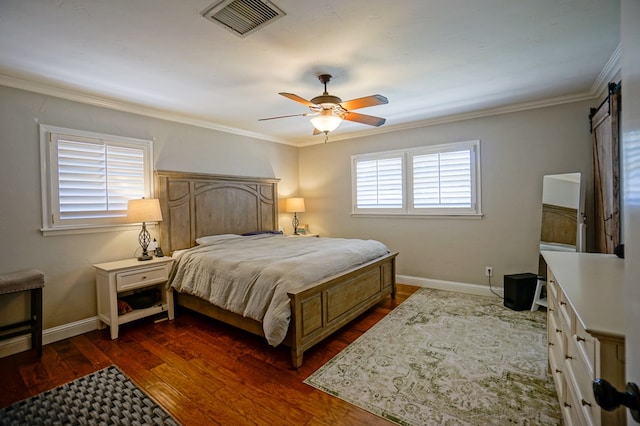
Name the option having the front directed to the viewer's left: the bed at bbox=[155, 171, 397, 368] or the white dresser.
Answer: the white dresser

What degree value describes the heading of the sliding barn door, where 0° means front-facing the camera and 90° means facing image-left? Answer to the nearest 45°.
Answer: approximately 90°

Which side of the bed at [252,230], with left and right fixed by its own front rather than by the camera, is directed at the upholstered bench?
right

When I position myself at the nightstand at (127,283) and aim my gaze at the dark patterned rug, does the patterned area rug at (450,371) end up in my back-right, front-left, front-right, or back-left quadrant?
front-left

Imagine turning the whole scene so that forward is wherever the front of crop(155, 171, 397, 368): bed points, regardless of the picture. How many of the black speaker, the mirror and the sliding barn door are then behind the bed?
0

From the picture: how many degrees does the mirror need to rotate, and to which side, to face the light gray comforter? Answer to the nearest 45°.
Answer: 0° — it already faces it

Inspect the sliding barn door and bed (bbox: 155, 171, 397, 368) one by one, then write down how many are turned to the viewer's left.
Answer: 1

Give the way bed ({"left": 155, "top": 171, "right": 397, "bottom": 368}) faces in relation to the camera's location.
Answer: facing the viewer and to the right of the viewer

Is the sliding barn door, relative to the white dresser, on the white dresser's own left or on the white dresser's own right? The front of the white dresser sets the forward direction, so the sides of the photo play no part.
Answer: on the white dresser's own right

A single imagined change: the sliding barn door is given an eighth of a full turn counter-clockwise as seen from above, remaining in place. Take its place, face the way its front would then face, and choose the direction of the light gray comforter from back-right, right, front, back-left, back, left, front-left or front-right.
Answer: front

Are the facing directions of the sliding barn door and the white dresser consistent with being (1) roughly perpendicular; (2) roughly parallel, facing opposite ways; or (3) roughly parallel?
roughly parallel

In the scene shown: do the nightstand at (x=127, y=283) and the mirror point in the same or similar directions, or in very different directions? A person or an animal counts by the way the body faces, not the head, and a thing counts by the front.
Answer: very different directions

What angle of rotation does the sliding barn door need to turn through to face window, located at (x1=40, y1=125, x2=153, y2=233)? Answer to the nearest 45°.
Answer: approximately 45° to its left

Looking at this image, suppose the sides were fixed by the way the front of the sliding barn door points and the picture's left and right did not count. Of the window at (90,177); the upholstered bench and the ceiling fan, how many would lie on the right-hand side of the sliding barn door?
0

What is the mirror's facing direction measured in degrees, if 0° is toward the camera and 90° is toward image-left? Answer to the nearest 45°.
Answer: approximately 45°

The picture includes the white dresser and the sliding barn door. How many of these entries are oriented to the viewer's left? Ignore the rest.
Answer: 2

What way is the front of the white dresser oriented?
to the viewer's left

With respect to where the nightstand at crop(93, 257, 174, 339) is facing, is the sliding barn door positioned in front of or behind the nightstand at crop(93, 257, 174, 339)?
in front
